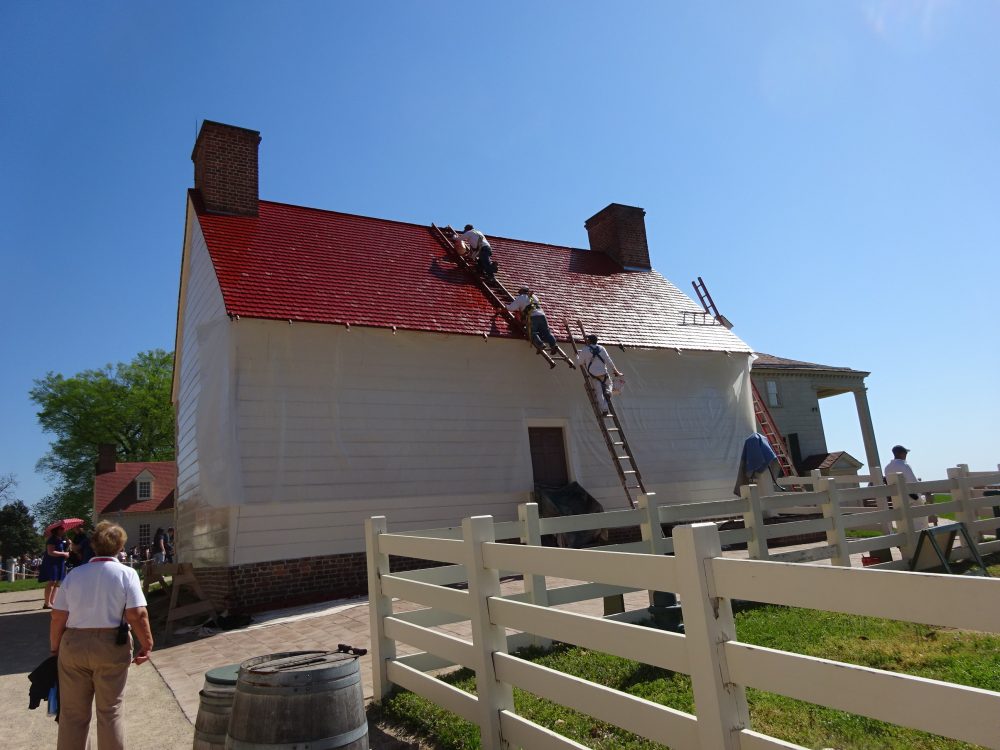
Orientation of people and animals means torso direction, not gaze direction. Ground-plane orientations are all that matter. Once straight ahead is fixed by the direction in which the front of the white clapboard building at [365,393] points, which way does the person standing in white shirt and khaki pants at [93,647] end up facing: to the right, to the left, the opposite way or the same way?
the opposite way

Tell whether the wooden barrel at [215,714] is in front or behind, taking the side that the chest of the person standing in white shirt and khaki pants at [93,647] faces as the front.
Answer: behind

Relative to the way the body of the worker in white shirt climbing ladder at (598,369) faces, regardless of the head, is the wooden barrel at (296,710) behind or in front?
behind

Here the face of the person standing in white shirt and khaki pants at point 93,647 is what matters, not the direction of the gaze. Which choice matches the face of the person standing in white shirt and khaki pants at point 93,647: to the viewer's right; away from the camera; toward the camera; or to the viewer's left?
away from the camera

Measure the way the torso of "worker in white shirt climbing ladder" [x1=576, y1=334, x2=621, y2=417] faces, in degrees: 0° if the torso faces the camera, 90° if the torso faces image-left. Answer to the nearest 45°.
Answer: approximately 180°

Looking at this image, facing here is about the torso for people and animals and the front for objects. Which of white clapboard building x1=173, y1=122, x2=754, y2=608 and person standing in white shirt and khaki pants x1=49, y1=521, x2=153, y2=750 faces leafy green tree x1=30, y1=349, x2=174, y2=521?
the person standing in white shirt and khaki pants

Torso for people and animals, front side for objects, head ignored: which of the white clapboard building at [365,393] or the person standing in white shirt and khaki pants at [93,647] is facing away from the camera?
the person standing in white shirt and khaki pants

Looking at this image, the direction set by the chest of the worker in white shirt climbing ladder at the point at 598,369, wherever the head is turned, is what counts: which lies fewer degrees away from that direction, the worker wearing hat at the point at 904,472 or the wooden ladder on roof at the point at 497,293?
the wooden ladder on roof

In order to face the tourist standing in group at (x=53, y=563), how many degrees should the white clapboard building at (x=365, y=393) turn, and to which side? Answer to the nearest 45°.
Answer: approximately 135° to its right

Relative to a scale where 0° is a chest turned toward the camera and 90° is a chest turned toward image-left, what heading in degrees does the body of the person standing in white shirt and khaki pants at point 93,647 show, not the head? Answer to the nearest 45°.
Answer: approximately 180°

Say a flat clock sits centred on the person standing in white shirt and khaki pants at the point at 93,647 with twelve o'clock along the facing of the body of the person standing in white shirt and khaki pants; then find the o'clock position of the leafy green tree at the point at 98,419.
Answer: The leafy green tree is roughly at 12 o'clock from the person standing in white shirt and khaki pants.

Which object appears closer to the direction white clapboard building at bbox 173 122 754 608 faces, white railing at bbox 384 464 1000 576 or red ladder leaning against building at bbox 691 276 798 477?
the white railing

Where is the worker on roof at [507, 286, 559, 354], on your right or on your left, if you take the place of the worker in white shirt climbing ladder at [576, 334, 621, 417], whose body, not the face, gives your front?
on your left
